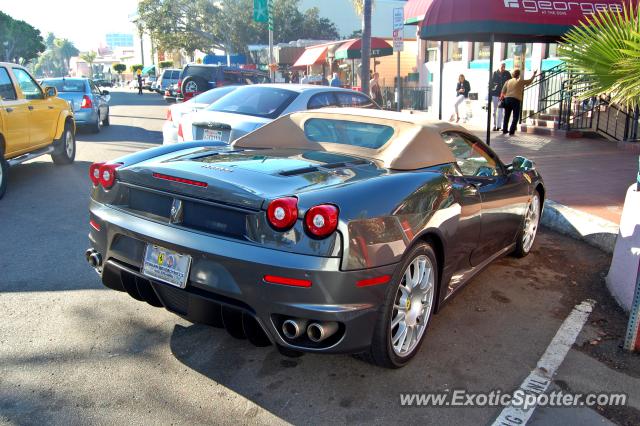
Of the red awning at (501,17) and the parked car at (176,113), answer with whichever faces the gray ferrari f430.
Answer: the red awning

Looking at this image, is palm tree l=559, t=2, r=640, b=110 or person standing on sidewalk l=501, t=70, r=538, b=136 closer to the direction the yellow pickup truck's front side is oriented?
the person standing on sidewalk

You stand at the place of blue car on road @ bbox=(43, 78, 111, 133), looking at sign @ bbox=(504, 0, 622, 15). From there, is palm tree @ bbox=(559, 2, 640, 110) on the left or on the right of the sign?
right

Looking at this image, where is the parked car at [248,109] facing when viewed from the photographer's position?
facing away from the viewer and to the right of the viewer

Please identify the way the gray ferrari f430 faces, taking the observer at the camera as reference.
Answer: facing away from the viewer and to the right of the viewer

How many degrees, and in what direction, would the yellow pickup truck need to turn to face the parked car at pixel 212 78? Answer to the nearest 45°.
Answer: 0° — it already faces it
